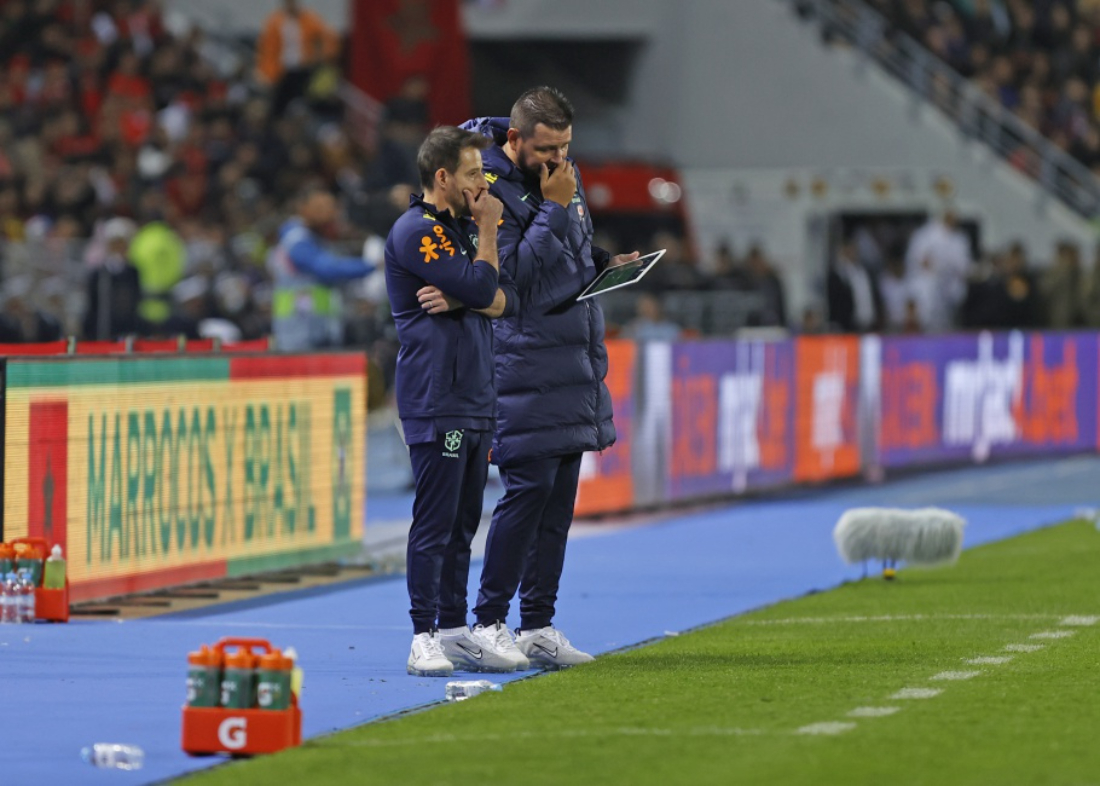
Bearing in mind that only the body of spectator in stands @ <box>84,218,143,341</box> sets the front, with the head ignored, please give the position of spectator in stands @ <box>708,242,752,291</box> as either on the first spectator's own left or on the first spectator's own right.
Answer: on the first spectator's own left

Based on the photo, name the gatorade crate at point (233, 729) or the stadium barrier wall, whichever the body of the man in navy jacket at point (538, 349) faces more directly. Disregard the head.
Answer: the gatorade crate

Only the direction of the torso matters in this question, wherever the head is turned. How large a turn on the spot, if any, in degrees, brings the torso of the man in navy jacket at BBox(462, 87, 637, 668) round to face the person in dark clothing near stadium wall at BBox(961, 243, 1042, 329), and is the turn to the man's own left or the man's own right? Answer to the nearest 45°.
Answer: approximately 135° to the man's own left

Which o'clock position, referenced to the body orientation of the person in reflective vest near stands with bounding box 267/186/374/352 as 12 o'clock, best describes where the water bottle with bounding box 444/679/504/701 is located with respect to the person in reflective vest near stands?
The water bottle is roughly at 3 o'clock from the person in reflective vest near stands.

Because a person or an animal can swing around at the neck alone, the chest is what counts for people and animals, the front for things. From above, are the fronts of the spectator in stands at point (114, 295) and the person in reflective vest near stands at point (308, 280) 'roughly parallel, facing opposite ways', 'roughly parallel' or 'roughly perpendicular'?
roughly perpendicular

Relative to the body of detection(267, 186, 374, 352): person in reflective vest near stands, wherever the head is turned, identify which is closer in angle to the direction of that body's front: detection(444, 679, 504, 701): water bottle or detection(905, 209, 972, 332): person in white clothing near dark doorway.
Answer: the person in white clothing near dark doorway

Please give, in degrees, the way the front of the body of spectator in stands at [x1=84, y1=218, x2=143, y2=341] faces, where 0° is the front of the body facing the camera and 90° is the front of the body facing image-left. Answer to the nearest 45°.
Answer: approximately 0°

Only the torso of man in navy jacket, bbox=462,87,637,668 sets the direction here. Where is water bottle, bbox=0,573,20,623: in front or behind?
behind

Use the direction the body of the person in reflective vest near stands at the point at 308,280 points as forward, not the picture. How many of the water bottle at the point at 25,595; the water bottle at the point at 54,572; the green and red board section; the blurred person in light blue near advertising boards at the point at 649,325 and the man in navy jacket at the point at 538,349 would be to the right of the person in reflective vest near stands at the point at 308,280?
4

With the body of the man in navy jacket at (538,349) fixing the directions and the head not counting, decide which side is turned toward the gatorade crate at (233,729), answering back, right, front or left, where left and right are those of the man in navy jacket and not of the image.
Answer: right

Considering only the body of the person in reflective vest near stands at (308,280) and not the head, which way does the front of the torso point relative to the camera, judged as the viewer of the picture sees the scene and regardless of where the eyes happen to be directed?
to the viewer's right

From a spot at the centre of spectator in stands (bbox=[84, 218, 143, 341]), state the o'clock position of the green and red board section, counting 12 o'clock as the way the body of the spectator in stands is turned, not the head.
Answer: The green and red board section is roughly at 12 o'clock from the spectator in stands.

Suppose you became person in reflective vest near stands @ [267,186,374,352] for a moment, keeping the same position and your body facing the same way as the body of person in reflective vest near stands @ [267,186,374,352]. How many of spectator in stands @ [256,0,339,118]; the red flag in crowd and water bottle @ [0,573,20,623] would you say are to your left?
2
